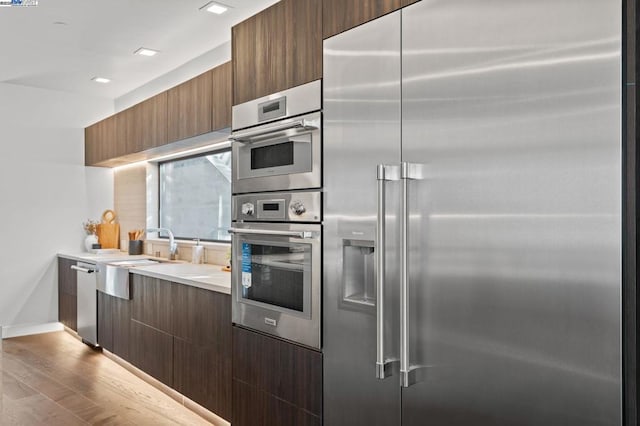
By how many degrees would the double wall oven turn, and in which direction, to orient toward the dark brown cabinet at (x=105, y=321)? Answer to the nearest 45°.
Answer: approximately 90° to its right

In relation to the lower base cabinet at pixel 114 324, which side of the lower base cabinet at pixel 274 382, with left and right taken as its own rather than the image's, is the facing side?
right

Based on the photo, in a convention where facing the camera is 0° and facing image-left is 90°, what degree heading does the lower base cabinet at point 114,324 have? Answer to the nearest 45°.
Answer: approximately 45°

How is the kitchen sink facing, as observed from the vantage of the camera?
facing the viewer and to the left of the viewer
